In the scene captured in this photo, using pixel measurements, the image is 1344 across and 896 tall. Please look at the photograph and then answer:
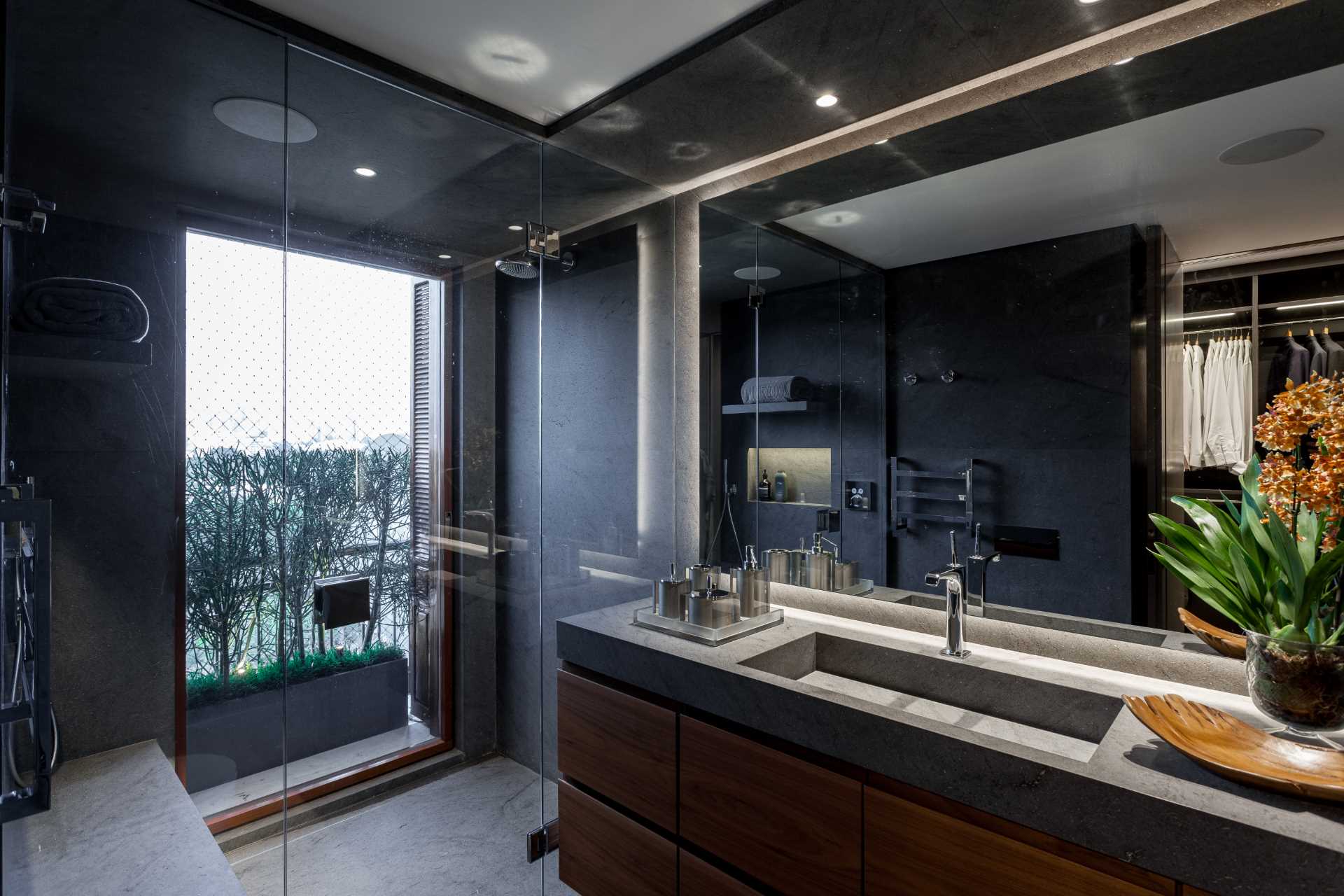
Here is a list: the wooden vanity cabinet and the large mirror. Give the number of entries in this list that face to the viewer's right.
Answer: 0

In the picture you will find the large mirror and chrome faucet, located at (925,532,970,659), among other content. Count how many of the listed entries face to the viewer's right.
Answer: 0

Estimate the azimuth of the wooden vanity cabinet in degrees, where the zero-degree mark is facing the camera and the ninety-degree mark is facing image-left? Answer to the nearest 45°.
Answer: approximately 45°

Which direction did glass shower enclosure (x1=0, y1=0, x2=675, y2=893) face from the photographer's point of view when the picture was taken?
facing the viewer and to the right of the viewer

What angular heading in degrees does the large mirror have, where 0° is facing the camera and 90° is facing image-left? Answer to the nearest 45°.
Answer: approximately 45°

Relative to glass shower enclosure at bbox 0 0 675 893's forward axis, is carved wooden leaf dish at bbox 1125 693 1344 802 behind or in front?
in front

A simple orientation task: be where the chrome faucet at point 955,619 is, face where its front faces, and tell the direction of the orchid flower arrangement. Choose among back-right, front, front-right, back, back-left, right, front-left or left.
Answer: left

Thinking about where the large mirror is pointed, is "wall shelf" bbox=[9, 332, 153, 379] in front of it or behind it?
in front

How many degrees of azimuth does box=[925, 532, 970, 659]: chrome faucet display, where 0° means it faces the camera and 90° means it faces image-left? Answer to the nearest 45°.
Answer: approximately 45°

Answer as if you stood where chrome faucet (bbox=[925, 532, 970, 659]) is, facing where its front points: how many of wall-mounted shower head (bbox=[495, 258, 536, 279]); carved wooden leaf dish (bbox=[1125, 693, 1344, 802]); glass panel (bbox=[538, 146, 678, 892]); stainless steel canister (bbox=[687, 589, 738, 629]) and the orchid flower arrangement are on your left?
2

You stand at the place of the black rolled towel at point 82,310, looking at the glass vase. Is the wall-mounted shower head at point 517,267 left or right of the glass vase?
left
